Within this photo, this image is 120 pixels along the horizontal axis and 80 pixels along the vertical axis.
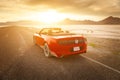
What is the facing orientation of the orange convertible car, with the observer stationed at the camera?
facing away from the viewer and to the left of the viewer
